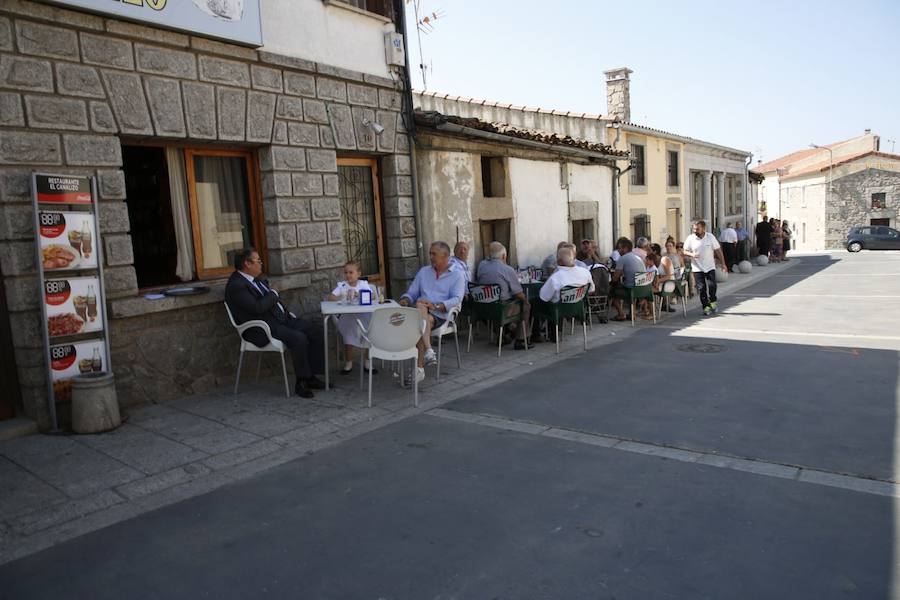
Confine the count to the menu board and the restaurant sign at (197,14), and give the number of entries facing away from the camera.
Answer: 0

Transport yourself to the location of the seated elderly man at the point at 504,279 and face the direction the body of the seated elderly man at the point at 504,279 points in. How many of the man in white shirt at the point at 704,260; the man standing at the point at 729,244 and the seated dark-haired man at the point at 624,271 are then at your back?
0

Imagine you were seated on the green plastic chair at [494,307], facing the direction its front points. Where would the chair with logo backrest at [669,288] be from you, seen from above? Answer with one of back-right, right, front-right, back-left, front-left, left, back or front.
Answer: front

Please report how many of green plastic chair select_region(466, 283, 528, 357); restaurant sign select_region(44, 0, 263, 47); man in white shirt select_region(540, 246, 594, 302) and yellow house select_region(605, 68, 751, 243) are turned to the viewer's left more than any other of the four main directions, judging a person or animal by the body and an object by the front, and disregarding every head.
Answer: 0

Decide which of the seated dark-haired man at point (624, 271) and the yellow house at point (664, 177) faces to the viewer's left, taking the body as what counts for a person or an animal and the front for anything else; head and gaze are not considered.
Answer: the seated dark-haired man

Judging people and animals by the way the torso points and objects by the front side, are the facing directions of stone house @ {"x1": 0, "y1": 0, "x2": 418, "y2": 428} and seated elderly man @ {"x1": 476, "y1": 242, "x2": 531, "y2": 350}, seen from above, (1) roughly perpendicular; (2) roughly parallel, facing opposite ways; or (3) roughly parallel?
roughly perpendicular

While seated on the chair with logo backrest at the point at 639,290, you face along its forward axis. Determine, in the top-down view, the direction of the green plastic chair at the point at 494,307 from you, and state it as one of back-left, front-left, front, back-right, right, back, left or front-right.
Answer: left

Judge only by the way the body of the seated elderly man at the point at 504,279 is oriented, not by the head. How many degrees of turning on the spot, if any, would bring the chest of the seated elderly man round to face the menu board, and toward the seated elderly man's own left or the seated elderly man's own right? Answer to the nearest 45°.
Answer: approximately 180°

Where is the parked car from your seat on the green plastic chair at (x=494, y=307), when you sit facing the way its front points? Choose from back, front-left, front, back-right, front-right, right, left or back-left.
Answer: front

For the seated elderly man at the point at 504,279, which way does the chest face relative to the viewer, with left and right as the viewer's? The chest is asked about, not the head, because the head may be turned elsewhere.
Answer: facing away from the viewer and to the right of the viewer

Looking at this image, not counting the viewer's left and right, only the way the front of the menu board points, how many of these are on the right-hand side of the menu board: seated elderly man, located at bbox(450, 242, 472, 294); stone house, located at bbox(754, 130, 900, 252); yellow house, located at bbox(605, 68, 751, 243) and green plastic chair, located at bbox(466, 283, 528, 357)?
0

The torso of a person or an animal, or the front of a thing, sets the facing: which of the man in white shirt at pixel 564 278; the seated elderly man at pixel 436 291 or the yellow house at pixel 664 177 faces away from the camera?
the man in white shirt

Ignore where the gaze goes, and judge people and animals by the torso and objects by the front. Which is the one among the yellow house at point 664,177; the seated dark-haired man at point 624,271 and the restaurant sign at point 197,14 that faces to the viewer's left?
the seated dark-haired man

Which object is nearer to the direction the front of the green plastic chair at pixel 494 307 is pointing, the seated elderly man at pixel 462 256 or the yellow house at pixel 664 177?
the yellow house

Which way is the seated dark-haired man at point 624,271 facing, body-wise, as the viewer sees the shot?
to the viewer's left

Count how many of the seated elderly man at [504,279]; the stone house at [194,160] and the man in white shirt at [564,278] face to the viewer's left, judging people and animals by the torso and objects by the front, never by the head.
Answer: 0

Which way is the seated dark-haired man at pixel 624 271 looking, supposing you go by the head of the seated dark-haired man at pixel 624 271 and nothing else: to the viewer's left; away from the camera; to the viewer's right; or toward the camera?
to the viewer's left

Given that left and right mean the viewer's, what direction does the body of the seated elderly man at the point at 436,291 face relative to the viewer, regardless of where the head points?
facing the viewer and to the left of the viewer

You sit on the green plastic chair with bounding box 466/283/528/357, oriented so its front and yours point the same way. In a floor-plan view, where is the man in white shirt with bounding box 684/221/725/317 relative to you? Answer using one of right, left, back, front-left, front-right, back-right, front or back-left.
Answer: front
